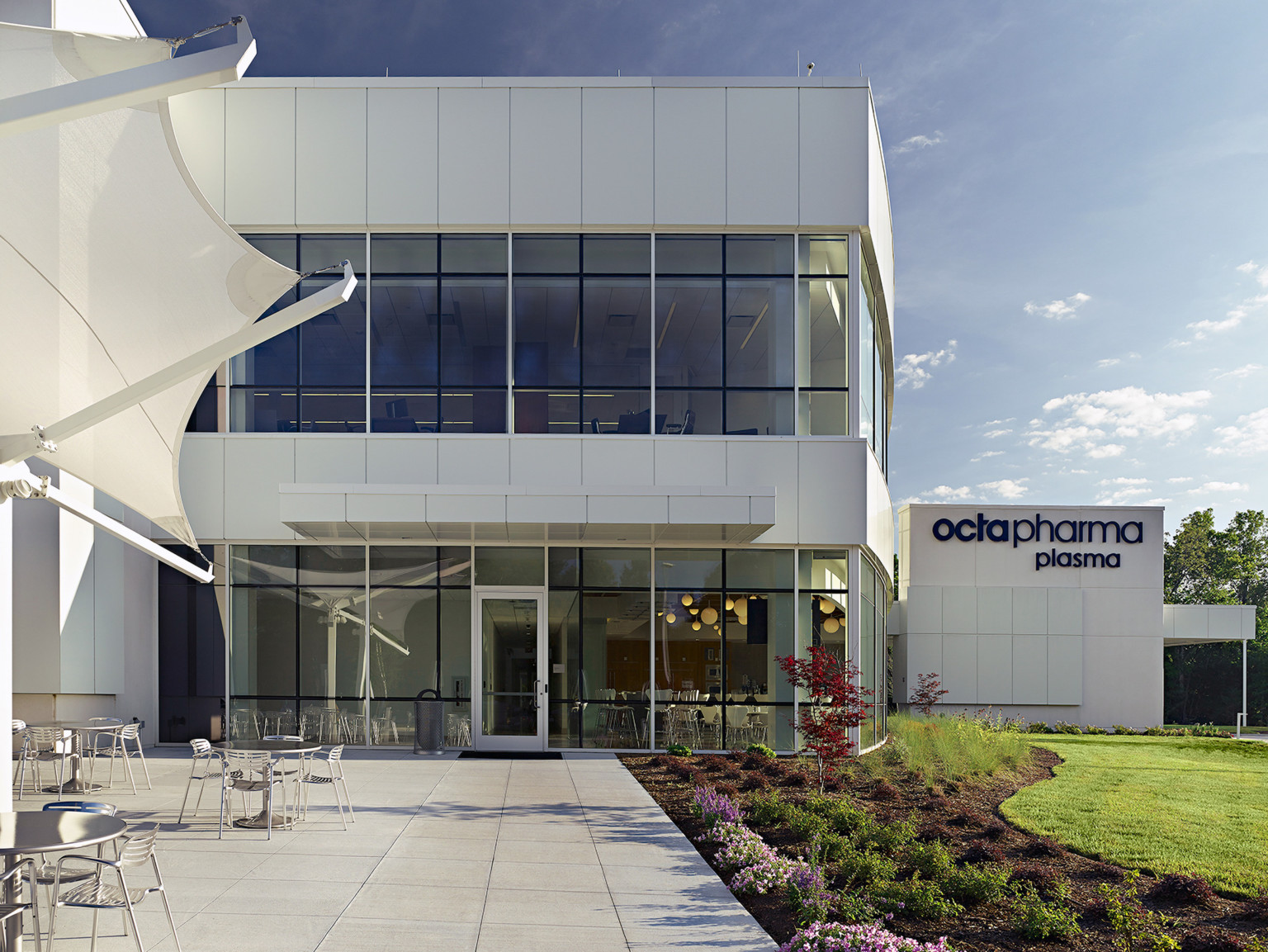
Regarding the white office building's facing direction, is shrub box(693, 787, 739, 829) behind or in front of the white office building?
in front

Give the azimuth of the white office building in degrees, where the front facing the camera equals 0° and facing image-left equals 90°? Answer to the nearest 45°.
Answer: approximately 0°

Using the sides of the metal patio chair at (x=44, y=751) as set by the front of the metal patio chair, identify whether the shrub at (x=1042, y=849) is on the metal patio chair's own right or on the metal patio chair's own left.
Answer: on the metal patio chair's own right

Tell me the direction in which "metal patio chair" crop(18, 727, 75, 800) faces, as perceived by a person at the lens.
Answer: facing away from the viewer and to the right of the viewer

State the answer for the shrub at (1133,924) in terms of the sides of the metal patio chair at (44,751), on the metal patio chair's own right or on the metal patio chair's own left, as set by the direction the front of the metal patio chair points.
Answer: on the metal patio chair's own right

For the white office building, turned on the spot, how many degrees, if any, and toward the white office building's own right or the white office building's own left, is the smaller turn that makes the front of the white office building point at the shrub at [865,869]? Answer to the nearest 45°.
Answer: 0° — it already faces it

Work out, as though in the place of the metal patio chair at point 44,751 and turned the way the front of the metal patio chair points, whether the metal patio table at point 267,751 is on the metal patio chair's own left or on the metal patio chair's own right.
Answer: on the metal patio chair's own right

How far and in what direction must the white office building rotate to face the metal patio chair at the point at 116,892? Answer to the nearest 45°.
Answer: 0° — it already faces it

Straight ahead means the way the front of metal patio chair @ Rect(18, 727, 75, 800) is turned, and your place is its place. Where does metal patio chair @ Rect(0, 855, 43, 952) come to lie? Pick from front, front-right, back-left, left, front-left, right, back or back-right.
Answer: back-right
